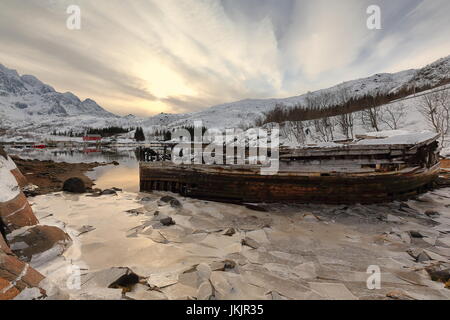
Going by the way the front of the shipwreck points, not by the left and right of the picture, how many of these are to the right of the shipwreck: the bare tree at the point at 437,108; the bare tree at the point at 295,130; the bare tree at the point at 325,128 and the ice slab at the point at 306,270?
1

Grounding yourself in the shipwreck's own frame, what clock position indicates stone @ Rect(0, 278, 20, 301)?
The stone is roughly at 4 o'clock from the shipwreck.

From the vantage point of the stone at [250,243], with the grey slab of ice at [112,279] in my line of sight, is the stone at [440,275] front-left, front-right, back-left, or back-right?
back-left

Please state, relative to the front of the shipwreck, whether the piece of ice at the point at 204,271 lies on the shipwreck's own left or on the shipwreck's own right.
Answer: on the shipwreck's own right

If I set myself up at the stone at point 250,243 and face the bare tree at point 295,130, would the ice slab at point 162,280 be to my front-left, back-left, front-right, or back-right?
back-left

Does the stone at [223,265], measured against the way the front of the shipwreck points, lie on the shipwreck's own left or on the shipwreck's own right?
on the shipwreck's own right

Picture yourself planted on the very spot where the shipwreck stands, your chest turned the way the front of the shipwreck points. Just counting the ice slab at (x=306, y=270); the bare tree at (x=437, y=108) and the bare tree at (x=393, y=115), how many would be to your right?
1

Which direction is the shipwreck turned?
to the viewer's right

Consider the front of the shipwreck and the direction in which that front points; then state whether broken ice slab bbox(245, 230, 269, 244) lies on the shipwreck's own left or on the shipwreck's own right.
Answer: on the shipwreck's own right

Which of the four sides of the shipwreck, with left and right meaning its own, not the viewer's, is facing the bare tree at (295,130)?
left

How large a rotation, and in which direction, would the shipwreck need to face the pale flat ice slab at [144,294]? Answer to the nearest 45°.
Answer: approximately 135° to its right
